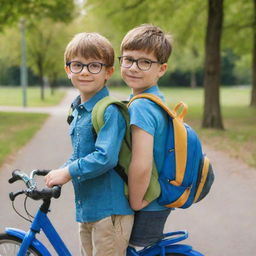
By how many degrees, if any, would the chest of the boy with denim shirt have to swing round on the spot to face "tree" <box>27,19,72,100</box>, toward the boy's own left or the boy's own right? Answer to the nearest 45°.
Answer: approximately 135° to the boy's own right

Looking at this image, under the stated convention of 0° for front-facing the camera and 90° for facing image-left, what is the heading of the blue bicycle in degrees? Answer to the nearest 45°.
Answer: approximately 90°

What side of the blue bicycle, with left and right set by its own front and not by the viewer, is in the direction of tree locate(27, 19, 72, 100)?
right
